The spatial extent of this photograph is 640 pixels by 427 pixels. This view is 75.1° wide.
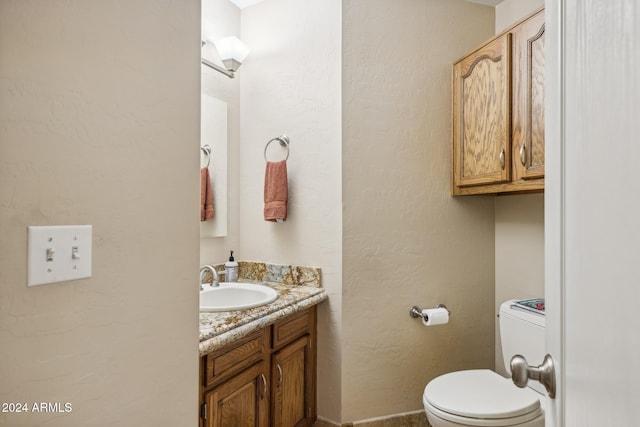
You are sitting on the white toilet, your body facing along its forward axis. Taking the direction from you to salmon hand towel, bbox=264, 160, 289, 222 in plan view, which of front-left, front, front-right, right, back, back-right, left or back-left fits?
front-right

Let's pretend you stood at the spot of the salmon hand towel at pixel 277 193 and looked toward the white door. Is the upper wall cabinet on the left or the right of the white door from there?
left

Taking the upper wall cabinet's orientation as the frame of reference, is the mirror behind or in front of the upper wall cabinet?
in front

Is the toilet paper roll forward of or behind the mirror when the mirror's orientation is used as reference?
forward

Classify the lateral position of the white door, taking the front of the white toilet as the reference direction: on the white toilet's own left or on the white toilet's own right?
on the white toilet's own left

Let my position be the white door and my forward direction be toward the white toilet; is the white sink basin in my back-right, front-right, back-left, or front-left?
front-left

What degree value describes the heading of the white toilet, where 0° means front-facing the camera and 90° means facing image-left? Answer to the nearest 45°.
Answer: approximately 45°

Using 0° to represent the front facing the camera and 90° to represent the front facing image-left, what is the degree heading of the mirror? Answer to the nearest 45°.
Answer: approximately 315°

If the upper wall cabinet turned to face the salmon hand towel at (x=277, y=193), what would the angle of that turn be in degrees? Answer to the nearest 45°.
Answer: approximately 45° to its right

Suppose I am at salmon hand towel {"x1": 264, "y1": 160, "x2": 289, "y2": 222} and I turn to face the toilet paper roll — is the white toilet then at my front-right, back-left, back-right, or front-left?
front-right

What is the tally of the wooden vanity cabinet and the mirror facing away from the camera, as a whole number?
0

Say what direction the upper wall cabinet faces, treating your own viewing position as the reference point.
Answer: facing the viewer and to the left of the viewer
